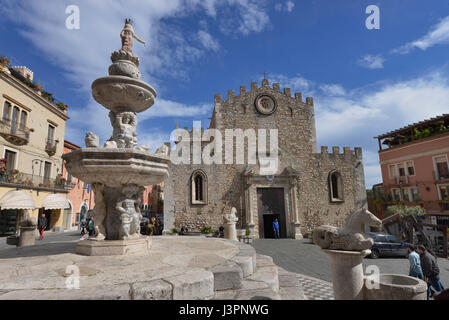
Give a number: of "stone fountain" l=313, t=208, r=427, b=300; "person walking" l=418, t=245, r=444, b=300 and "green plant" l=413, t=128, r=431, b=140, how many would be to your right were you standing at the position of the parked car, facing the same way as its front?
2

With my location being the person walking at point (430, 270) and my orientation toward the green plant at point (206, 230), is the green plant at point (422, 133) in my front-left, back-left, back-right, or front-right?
front-right

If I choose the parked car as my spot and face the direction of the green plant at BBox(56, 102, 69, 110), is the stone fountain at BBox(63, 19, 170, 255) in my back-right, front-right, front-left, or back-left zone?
front-left

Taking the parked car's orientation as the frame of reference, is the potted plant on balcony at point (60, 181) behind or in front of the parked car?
behind

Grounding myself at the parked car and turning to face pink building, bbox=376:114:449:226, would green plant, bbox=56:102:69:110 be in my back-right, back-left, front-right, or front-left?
back-left

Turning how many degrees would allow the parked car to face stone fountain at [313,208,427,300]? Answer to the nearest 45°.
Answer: approximately 90° to its right

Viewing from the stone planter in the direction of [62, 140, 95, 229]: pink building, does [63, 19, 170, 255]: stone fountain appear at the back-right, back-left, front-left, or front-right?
back-right

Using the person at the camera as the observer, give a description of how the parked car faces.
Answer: facing to the right of the viewer

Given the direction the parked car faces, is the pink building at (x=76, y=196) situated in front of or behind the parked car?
behind
